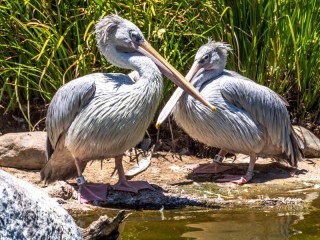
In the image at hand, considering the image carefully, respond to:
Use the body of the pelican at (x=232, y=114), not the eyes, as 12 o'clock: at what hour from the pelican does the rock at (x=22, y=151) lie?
The rock is roughly at 12 o'clock from the pelican.

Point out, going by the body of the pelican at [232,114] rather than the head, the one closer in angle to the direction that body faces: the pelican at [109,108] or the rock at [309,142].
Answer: the pelican

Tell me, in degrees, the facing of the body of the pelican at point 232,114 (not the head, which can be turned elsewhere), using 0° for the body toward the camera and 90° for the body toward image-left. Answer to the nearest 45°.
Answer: approximately 90°

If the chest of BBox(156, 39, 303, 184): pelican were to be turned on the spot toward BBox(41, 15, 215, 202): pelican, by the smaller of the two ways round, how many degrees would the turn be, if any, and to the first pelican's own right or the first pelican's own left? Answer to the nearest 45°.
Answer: approximately 45° to the first pelican's own left

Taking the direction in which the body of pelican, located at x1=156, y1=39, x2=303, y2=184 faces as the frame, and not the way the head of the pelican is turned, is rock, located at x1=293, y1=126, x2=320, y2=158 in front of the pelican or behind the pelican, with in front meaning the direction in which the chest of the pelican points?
behind

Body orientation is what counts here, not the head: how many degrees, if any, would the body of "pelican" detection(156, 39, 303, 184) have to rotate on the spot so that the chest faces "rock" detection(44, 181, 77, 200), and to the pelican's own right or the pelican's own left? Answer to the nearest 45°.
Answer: approximately 45° to the pelican's own left

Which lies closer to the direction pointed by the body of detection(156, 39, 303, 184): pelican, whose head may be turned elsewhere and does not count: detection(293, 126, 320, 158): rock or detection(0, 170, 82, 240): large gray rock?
the large gray rock
